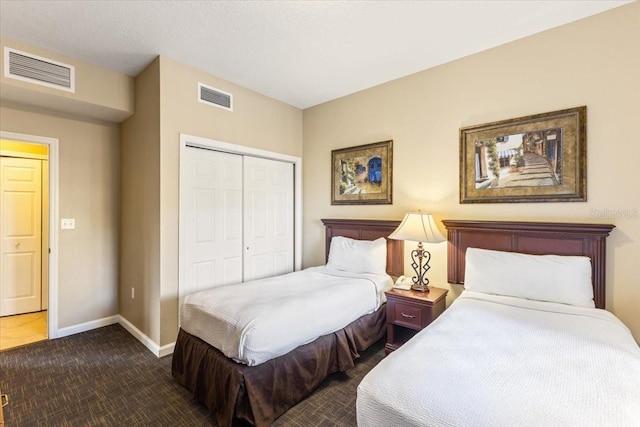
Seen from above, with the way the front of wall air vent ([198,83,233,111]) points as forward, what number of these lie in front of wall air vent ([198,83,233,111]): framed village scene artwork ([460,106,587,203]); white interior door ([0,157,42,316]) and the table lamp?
2

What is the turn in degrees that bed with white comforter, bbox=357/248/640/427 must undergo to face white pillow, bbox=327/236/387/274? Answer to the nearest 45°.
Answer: approximately 135° to its right

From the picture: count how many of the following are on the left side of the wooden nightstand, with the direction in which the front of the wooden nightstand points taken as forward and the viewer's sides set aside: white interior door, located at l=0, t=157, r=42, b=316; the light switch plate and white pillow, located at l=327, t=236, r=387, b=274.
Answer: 0

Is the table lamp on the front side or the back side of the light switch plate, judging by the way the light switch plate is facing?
on the front side

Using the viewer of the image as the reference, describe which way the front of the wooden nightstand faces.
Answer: facing the viewer and to the left of the viewer

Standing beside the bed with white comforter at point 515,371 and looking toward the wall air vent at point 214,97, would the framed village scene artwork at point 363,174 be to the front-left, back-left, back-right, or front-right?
front-right

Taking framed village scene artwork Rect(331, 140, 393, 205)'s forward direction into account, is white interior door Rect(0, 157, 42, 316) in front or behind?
in front

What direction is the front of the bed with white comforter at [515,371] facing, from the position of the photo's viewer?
facing the viewer

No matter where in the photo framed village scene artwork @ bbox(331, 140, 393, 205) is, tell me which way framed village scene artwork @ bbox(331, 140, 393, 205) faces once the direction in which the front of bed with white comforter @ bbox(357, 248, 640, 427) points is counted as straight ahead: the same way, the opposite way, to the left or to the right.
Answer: the same way

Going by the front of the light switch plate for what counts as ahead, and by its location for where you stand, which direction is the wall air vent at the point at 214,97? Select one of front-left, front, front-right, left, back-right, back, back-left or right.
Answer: front-left

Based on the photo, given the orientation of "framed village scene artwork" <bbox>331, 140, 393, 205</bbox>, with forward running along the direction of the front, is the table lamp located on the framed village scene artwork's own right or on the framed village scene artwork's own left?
on the framed village scene artwork's own left

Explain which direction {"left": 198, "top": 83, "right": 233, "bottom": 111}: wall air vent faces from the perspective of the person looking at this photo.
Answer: facing the viewer and to the right of the viewer

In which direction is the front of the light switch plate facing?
toward the camera
